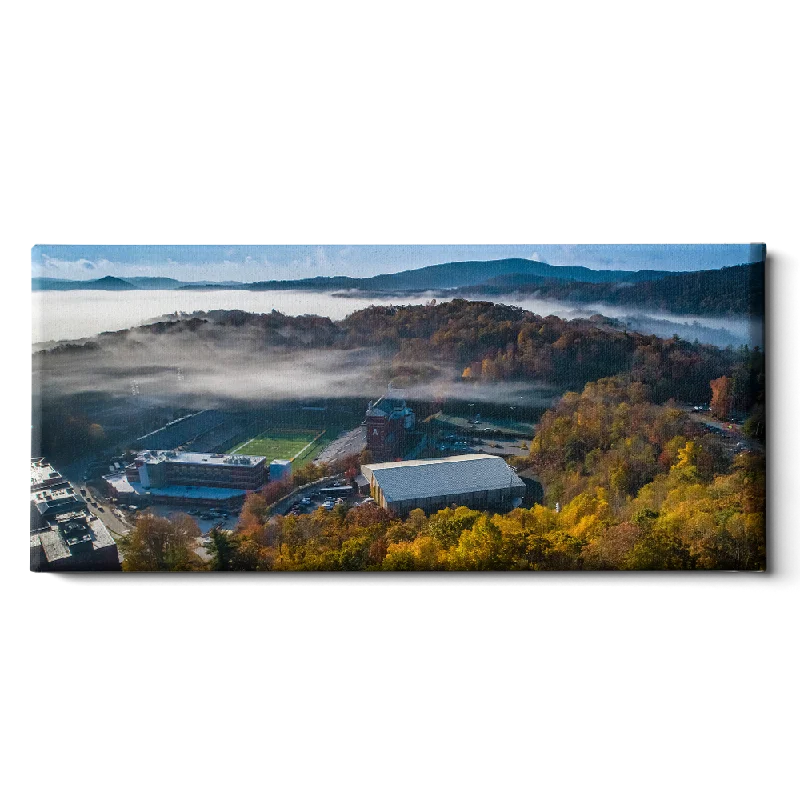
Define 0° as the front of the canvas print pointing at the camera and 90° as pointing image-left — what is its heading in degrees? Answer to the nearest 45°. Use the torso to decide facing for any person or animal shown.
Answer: approximately 0°
